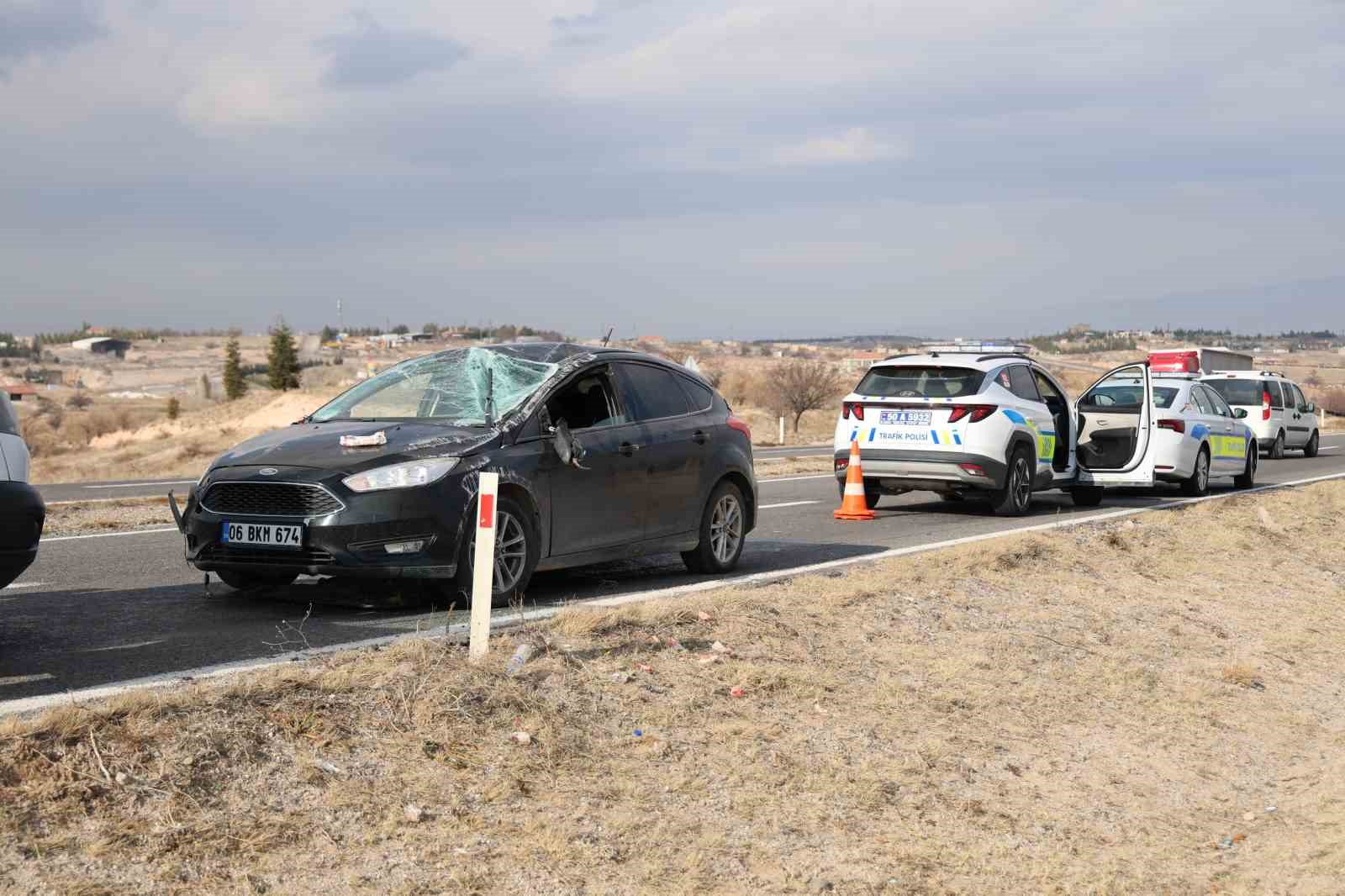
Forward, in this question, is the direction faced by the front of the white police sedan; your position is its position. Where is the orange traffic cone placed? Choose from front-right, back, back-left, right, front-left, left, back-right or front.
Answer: back

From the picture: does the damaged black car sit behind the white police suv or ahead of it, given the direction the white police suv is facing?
behind

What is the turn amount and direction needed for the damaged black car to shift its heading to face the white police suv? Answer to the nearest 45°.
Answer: approximately 180°

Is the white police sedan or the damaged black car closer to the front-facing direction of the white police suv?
the white police sedan

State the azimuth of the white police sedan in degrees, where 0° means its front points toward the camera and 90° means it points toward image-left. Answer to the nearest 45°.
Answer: approximately 225°

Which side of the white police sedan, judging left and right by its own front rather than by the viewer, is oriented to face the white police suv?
back

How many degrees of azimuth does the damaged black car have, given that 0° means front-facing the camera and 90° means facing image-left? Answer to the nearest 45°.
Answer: approximately 45°

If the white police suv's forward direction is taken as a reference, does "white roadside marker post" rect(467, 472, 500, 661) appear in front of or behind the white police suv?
behind

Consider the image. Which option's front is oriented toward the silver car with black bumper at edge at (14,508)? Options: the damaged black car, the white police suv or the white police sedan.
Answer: the damaged black car

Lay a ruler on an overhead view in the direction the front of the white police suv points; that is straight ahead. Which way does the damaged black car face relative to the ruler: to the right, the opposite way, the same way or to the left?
the opposite way

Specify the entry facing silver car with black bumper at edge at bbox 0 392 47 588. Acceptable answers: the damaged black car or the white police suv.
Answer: the damaged black car

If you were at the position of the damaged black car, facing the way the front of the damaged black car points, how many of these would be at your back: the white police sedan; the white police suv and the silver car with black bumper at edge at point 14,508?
2

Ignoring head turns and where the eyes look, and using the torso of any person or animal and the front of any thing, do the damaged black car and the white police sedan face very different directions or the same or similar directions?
very different directions
